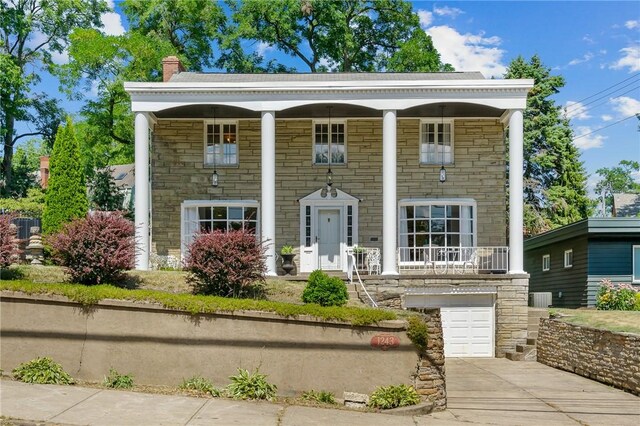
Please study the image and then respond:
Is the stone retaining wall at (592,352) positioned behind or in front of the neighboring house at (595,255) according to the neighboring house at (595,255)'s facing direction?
in front

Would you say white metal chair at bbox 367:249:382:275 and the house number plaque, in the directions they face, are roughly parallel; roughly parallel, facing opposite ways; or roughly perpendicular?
roughly parallel

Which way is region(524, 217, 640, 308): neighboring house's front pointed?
toward the camera

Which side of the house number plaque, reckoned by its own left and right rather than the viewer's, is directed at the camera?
front

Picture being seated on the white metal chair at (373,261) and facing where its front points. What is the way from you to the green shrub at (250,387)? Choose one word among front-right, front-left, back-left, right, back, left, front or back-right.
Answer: front

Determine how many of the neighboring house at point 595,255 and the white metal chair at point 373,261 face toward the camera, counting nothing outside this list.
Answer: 2

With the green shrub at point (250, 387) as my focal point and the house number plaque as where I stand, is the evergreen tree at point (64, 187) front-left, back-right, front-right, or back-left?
front-right

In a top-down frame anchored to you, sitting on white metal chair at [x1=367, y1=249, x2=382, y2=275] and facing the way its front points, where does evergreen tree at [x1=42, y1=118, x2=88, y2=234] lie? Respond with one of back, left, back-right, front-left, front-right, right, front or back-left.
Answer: right

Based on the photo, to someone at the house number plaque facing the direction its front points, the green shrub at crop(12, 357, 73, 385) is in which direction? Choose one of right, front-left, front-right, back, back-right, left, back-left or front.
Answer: right

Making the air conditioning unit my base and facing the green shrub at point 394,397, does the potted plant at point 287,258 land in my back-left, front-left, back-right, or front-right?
front-right

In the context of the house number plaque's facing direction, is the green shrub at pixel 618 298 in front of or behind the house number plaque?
behind

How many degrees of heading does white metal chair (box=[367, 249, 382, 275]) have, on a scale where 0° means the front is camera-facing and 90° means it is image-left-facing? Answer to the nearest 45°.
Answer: approximately 0°

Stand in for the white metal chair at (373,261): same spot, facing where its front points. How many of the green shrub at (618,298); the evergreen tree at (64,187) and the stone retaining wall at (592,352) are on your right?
1

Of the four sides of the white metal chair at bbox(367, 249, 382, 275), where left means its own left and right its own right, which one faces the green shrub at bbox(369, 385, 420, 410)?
front

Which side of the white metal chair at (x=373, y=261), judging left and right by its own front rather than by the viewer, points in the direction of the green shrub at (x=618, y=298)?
left
